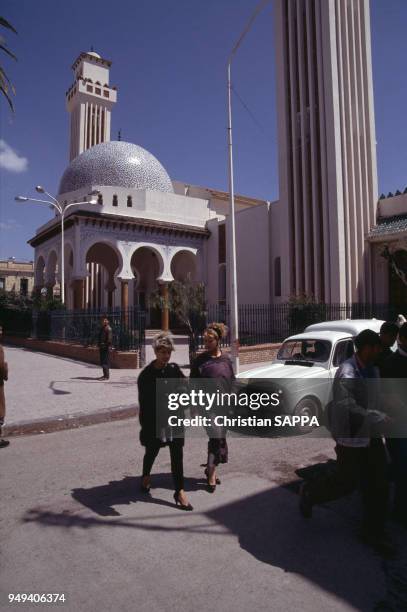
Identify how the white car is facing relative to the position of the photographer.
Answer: facing the viewer and to the left of the viewer

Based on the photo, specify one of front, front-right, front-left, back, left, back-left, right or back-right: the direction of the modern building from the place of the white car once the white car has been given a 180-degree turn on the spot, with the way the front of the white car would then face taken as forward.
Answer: front-left

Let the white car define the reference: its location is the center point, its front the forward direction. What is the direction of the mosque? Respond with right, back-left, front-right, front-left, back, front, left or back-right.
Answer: back-right

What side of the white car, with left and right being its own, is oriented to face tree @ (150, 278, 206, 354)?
right

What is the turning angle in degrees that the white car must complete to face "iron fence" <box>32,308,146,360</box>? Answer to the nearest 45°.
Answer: approximately 90° to its right

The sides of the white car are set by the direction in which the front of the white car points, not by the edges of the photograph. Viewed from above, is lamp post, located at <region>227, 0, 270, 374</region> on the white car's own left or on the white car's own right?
on the white car's own right
